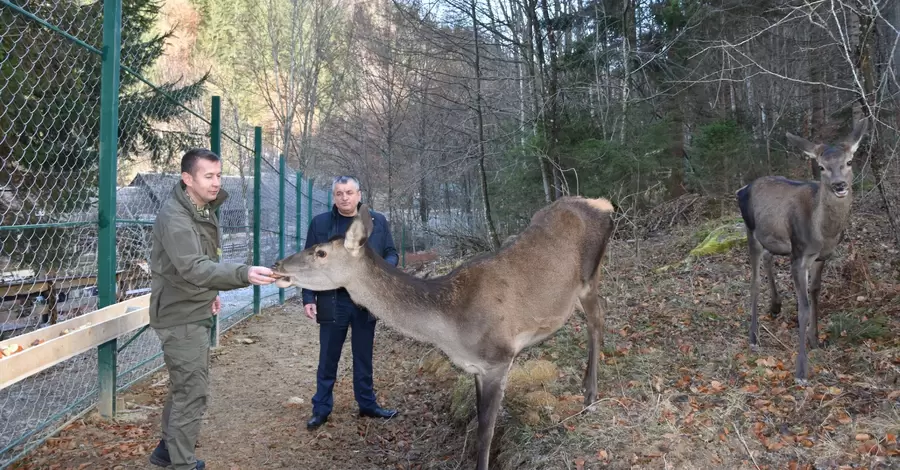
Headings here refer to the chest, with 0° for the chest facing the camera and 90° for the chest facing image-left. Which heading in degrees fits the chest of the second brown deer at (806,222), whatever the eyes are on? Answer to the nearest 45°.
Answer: approximately 315°

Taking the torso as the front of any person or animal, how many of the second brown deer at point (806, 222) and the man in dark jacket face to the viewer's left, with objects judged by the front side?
0

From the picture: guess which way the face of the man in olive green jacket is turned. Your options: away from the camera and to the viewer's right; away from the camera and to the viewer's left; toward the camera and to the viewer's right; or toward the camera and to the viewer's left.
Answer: toward the camera and to the viewer's right

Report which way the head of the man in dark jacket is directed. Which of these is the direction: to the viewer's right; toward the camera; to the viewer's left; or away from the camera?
toward the camera

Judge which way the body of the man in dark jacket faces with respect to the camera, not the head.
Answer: toward the camera

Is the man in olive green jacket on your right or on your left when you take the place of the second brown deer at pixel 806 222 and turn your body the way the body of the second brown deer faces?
on your right

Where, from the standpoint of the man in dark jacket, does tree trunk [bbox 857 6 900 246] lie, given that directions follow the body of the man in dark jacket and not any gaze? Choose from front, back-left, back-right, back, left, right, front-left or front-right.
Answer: left

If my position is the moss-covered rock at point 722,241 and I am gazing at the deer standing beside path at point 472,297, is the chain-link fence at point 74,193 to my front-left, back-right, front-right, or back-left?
front-right

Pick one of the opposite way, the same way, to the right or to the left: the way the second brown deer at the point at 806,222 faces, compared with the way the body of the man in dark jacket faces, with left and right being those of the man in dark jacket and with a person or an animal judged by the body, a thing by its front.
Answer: the same way
